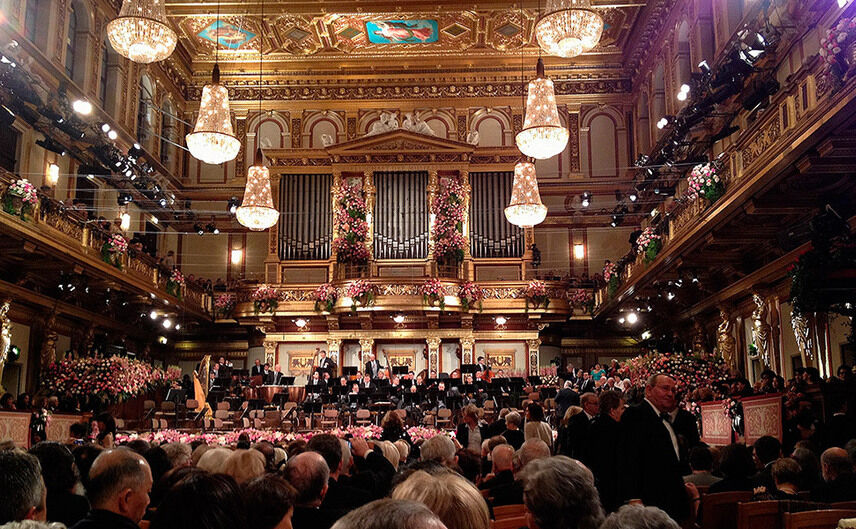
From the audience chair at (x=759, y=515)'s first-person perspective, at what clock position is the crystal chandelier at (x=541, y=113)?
The crystal chandelier is roughly at 11 o'clock from the audience chair.

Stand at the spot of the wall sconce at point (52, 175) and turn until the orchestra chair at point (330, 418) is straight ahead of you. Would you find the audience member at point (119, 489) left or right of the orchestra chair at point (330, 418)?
right

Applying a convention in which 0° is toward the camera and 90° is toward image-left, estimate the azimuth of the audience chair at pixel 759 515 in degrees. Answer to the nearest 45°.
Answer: approximately 180°

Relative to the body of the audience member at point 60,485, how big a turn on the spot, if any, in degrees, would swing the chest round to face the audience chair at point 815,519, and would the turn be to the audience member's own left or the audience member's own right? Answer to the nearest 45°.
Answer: approximately 135° to the audience member's own right

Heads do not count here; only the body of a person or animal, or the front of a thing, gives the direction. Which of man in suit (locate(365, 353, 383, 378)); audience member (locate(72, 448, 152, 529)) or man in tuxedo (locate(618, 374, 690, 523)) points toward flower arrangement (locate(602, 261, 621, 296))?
the audience member
